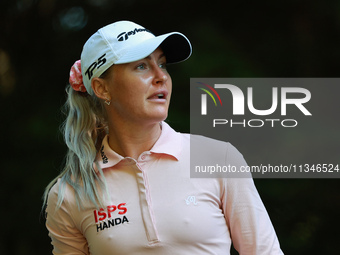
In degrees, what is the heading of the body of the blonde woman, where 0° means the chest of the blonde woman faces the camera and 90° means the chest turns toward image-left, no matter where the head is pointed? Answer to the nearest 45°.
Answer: approximately 0°
